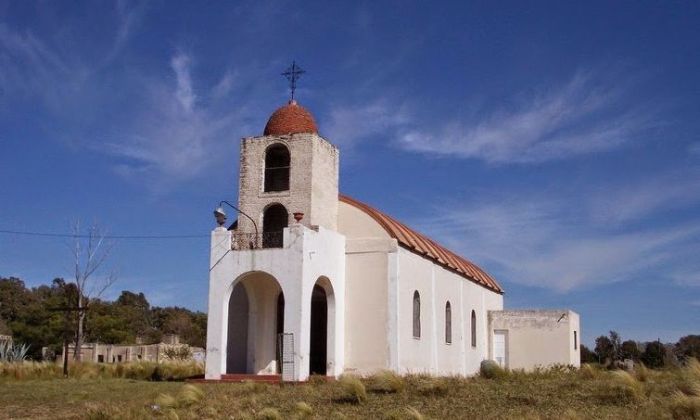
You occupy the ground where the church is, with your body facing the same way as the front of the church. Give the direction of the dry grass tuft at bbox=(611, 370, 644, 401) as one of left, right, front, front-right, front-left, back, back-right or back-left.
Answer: left

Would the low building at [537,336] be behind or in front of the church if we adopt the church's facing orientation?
behind

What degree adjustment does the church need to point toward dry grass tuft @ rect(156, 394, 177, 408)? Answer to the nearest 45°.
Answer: approximately 45° to its left

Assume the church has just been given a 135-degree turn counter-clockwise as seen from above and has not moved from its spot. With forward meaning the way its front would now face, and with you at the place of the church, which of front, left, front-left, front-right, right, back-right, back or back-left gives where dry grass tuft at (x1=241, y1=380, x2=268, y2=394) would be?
right

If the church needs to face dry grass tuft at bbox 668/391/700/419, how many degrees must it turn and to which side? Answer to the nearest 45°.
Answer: approximately 90° to its left

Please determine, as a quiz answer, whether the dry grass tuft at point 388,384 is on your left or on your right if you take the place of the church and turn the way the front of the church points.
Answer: on your left

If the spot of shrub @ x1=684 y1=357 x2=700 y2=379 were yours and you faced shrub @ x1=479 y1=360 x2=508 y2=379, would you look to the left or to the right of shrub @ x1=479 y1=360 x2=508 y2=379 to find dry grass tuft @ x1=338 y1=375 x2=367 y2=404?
left

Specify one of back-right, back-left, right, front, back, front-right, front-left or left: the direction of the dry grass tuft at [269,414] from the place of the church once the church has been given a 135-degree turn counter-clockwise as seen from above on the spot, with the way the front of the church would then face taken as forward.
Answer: right

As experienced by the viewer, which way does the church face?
facing the viewer and to the left of the viewer

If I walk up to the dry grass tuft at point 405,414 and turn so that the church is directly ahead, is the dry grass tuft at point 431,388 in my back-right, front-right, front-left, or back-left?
front-right

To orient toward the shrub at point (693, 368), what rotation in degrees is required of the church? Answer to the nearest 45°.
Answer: approximately 90° to its left

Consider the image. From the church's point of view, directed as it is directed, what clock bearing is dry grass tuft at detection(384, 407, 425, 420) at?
The dry grass tuft is roughly at 10 o'clock from the church.

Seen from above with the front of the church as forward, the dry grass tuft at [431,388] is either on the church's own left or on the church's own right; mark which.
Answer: on the church's own left
